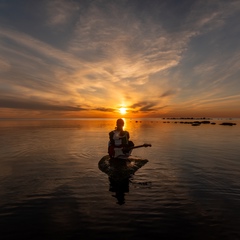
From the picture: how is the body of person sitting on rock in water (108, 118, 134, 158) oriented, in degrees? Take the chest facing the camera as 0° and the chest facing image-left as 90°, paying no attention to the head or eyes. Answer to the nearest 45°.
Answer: approximately 0°
